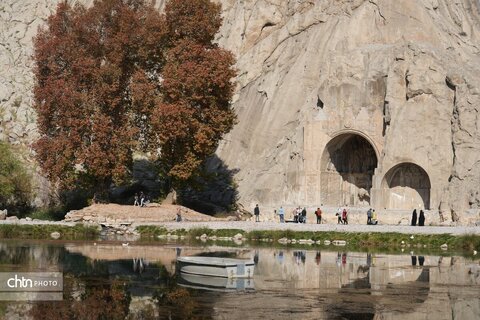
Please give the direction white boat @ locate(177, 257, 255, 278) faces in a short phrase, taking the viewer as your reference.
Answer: facing away from the viewer and to the left of the viewer
